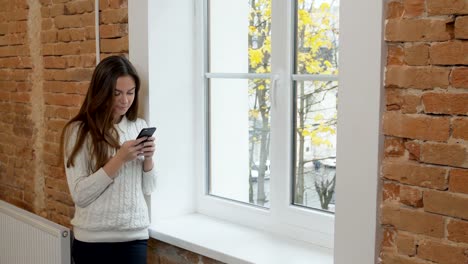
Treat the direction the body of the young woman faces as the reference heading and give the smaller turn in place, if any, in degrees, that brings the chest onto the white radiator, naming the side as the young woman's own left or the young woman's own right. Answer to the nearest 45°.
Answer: approximately 180°

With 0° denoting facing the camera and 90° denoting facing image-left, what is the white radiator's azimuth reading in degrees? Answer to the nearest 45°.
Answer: approximately 45°

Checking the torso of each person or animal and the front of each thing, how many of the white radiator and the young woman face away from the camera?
0

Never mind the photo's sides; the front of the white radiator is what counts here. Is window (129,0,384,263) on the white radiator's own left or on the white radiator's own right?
on the white radiator's own left

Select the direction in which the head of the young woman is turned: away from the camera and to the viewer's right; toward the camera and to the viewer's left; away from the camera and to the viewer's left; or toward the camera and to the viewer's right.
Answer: toward the camera and to the viewer's right

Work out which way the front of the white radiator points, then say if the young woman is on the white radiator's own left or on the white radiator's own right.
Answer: on the white radiator's own left

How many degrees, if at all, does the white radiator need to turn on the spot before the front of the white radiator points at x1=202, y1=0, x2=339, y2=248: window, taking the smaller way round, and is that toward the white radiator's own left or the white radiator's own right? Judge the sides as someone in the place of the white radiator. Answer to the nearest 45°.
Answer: approximately 90° to the white radiator's own left

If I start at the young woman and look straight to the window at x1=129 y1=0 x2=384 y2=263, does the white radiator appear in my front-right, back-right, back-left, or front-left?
back-left

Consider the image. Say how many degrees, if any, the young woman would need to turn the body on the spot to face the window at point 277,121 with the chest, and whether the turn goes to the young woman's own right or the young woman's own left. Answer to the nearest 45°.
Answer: approximately 45° to the young woman's own left
